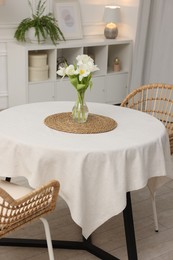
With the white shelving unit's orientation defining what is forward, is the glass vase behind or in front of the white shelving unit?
in front

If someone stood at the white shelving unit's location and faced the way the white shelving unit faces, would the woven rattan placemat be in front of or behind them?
in front

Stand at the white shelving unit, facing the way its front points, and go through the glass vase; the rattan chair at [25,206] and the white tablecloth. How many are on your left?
0

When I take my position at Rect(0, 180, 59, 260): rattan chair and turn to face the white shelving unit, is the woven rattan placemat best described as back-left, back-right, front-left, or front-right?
front-right

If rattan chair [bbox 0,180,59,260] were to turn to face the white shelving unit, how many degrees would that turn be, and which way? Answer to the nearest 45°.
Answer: approximately 45° to its left

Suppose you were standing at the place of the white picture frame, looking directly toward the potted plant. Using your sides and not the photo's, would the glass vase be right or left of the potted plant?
left

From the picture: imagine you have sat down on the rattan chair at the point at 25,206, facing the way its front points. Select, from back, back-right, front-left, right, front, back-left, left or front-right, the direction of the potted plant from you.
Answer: front-left

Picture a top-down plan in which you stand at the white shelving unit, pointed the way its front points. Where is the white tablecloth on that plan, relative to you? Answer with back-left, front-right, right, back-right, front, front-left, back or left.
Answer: front-right

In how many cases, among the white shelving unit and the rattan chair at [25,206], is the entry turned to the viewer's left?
0

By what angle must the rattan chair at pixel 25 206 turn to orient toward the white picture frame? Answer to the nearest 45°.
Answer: approximately 45° to its left

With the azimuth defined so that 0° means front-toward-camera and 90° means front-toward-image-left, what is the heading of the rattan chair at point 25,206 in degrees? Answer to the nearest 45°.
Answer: approximately 225°

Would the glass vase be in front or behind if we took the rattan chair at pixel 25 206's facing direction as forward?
in front

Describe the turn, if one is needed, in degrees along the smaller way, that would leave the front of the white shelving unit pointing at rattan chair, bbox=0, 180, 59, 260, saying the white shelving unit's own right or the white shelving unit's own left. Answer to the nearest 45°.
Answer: approximately 45° to the white shelving unit's own right

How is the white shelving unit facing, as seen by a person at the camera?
facing the viewer and to the right of the viewer

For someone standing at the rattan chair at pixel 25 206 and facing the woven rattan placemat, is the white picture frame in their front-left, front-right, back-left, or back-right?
front-left

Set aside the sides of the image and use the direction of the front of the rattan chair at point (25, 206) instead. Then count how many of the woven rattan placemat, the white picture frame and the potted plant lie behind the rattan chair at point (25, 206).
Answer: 0
